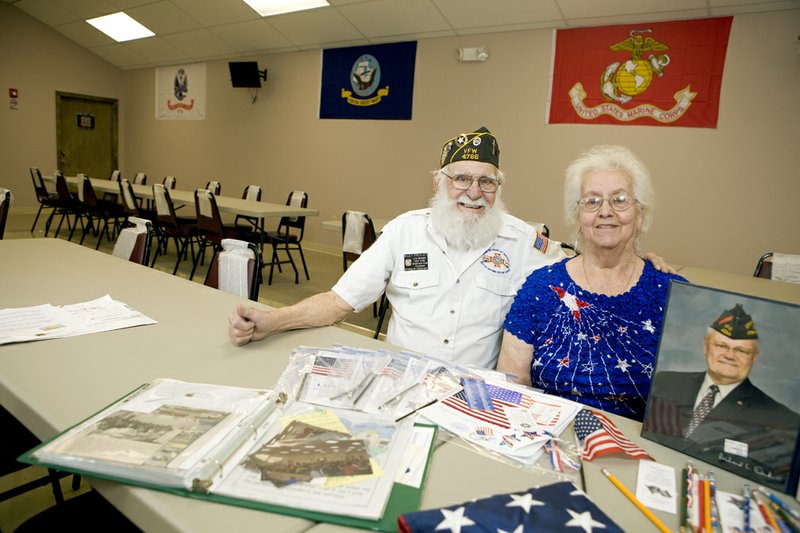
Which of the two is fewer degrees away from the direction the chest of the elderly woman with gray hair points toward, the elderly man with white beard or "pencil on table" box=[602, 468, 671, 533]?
the pencil on table

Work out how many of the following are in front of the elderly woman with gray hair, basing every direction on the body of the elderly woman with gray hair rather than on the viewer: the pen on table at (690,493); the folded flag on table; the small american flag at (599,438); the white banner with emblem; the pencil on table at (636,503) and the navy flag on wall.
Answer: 4

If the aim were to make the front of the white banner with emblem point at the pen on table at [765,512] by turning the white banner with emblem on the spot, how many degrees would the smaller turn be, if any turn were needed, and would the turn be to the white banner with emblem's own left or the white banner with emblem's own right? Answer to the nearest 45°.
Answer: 0° — it already faces it

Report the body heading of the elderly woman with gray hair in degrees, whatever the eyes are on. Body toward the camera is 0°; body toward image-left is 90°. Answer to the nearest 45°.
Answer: approximately 0°

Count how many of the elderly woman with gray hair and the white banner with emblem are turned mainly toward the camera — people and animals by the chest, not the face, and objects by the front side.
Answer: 2

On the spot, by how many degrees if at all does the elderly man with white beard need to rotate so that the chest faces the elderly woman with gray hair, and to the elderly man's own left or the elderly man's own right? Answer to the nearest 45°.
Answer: approximately 45° to the elderly man's own left

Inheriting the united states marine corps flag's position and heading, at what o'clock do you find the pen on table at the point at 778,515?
The pen on table is roughly at 12 o'clock from the united states marine corps flag.

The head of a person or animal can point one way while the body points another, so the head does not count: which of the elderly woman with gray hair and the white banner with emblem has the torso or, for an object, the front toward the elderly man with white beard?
the white banner with emblem

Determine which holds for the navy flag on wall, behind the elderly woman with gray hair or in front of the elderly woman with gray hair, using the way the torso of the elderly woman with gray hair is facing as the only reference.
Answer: behind
